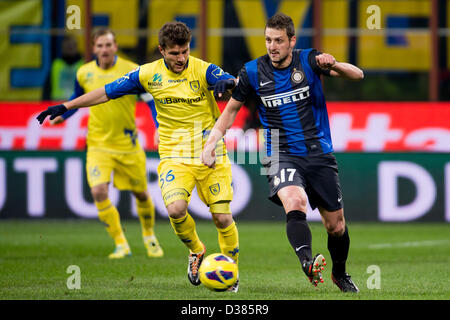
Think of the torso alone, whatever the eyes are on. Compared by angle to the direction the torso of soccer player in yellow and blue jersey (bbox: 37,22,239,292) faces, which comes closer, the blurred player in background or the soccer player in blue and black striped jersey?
the soccer player in blue and black striped jersey

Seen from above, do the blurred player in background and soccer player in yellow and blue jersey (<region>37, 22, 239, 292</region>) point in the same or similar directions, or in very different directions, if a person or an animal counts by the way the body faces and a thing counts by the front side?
same or similar directions

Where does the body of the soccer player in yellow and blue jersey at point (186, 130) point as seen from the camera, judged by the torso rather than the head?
toward the camera

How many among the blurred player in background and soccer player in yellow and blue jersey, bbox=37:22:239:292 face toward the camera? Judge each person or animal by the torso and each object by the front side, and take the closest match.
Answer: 2

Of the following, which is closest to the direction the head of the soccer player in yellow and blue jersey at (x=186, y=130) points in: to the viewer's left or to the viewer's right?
to the viewer's right

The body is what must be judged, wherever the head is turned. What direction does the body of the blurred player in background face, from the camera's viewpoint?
toward the camera

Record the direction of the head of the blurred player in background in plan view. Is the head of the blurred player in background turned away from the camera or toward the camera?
toward the camera

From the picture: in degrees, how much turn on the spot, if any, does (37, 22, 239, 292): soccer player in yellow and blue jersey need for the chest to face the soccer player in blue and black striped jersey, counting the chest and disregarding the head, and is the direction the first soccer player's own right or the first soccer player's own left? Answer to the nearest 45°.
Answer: approximately 45° to the first soccer player's own left

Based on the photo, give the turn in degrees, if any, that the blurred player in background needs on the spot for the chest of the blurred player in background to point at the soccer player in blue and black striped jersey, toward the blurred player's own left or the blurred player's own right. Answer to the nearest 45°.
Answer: approximately 45° to the blurred player's own left
